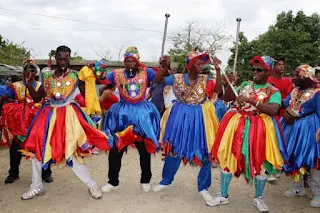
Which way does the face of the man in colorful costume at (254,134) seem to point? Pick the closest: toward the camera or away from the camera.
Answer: toward the camera

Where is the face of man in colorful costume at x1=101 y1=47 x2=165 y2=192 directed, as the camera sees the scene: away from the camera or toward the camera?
toward the camera

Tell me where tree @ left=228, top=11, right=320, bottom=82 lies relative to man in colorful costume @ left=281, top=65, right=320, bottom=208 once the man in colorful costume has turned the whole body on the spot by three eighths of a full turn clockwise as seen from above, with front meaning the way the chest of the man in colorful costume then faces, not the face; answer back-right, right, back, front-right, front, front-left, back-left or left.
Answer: front

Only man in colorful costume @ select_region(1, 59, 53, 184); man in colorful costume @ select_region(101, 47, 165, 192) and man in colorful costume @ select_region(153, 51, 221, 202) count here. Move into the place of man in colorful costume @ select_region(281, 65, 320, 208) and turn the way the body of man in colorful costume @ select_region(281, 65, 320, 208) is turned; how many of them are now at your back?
0

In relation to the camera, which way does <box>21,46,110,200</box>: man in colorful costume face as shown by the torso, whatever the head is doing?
toward the camera

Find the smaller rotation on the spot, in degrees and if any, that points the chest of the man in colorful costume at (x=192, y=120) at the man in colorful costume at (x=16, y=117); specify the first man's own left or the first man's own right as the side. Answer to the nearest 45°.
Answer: approximately 90° to the first man's own right

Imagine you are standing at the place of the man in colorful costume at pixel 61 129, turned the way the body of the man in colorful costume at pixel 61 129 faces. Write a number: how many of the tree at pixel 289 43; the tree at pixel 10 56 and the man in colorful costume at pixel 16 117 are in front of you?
0

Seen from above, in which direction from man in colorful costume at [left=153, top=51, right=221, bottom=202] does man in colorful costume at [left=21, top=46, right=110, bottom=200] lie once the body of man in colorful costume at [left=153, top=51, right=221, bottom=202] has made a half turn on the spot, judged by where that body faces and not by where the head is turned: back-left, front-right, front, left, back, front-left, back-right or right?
left

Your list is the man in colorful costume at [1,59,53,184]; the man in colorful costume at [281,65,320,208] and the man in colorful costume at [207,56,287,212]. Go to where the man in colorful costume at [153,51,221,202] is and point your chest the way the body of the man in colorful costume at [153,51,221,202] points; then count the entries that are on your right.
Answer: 1

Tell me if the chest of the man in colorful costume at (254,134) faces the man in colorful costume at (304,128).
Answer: no

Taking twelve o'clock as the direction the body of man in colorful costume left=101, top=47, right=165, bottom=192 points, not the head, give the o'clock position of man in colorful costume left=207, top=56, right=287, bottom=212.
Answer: man in colorful costume left=207, top=56, right=287, bottom=212 is roughly at 10 o'clock from man in colorful costume left=101, top=47, right=165, bottom=192.

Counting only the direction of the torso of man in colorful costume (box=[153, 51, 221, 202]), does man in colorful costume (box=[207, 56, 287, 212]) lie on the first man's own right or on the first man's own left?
on the first man's own left

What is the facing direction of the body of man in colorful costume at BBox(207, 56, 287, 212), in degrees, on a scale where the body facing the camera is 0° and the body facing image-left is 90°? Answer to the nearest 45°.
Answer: approximately 45°

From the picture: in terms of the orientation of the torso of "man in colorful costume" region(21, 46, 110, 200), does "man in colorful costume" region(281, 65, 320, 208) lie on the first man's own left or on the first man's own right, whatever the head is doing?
on the first man's own left

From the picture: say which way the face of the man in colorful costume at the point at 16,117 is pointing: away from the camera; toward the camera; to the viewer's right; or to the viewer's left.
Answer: toward the camera

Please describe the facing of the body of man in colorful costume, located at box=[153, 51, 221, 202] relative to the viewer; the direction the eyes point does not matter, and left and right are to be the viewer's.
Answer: facing the viewer

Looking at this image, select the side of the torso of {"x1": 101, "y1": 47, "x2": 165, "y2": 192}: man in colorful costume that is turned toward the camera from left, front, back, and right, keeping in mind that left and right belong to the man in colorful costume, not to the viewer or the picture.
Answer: front
